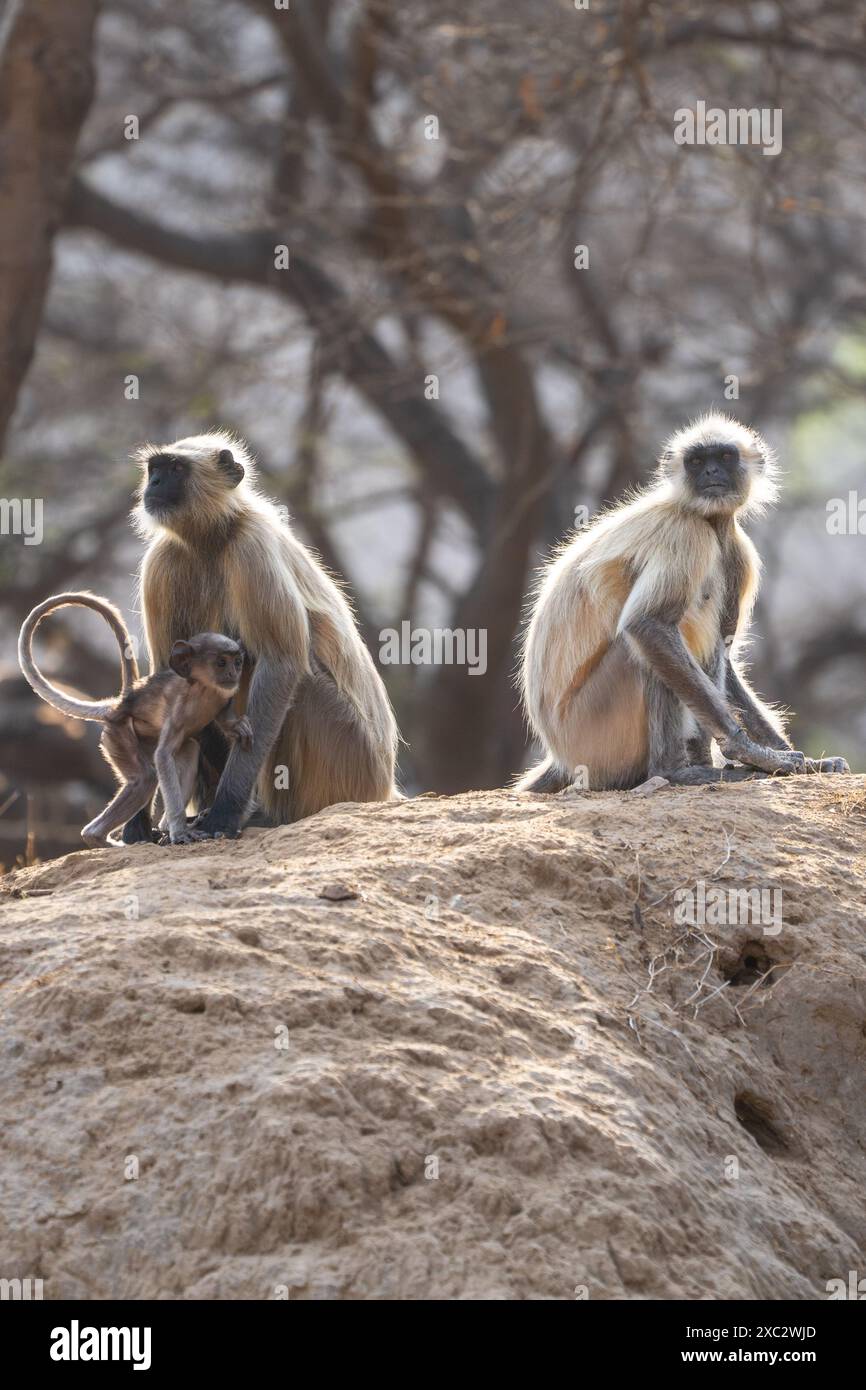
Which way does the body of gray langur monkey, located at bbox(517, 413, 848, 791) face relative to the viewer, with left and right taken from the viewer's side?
facing the viewer and to the right of the viewer

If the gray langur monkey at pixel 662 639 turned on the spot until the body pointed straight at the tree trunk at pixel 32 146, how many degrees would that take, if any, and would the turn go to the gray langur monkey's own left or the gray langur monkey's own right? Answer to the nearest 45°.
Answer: approximately 180°

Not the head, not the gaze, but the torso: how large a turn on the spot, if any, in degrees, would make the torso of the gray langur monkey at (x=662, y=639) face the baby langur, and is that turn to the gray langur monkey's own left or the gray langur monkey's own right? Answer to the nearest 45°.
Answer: approximately 90° to the gray langur monkey's own right

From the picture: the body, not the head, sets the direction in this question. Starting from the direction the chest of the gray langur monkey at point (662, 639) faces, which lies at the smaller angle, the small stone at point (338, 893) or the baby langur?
the small stone

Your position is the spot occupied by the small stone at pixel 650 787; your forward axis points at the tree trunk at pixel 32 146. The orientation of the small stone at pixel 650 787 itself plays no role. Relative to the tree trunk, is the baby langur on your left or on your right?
left

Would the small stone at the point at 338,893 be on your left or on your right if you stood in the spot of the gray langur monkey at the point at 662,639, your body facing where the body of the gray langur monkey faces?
on your right
